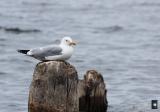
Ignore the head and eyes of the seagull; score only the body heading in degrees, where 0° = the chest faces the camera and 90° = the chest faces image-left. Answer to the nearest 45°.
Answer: approximately 270°
